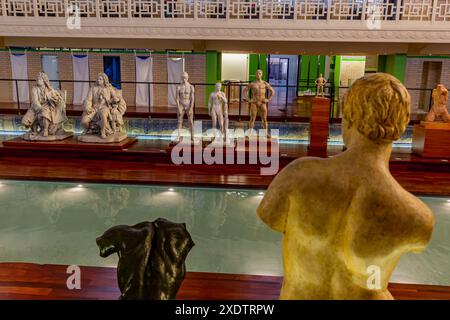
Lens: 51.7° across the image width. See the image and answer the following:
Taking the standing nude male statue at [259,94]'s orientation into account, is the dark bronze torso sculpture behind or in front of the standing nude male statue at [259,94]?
in front

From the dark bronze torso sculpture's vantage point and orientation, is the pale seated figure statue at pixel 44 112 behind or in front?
in front

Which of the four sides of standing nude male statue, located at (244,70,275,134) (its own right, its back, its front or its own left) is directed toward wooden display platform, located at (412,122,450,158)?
left

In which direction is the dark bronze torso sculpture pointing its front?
away from the camera

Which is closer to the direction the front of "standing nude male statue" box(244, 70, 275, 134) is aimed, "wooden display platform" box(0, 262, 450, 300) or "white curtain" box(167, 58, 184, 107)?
the wooden display platform

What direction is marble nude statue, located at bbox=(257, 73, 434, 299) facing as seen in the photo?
away from the camera

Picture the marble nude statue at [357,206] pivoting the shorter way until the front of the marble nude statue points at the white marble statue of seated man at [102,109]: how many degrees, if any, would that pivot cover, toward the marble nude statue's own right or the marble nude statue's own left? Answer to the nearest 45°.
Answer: approximately 45° to the marble nude statue's own left

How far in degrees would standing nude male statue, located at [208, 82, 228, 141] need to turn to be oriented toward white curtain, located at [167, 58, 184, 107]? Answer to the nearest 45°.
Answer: approximately 180°

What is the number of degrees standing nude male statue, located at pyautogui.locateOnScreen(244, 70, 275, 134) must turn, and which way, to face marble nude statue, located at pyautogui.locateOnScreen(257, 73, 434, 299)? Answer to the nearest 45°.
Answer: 0° — it already faces it

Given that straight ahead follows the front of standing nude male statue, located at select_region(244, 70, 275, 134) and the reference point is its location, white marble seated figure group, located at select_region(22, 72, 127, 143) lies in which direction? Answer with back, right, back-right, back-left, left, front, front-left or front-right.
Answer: right

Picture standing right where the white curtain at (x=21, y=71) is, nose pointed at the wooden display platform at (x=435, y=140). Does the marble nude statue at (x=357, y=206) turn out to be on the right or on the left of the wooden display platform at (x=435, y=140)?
right

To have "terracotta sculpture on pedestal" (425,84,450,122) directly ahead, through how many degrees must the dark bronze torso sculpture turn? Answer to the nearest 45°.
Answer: approximately 45° to its right

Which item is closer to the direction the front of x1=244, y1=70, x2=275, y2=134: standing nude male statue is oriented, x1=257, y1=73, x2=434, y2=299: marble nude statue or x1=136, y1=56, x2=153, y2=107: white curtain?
the marble nude statue

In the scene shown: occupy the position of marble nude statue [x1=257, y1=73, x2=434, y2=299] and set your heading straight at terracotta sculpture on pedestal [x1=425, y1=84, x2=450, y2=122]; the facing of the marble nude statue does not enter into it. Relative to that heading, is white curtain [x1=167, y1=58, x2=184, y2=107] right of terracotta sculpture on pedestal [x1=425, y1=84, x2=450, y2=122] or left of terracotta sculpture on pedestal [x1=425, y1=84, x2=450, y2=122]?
left

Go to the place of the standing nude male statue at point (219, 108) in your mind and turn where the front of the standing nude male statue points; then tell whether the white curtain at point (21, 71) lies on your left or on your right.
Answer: on your right

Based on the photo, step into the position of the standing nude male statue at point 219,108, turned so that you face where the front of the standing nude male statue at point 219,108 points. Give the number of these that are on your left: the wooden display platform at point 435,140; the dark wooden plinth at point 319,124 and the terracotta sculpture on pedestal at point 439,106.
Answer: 3

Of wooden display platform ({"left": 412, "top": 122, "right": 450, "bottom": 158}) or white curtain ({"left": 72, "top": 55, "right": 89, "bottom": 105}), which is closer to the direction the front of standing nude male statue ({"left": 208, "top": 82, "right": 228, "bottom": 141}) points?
the wooden display platform

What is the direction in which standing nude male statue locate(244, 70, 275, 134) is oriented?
toward the camera
